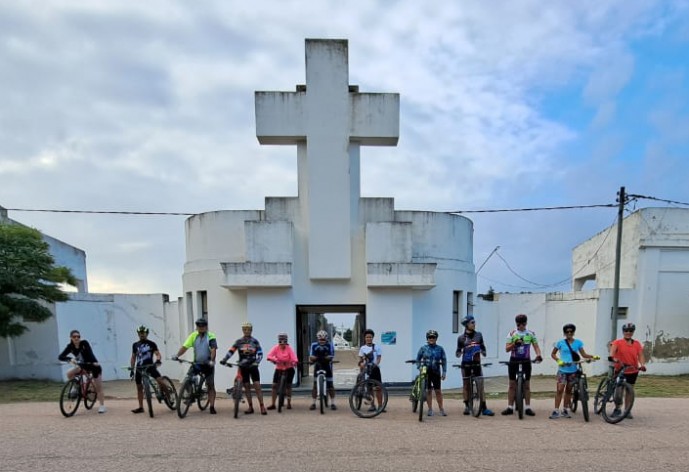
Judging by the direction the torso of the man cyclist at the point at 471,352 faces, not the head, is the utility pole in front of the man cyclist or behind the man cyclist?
behind

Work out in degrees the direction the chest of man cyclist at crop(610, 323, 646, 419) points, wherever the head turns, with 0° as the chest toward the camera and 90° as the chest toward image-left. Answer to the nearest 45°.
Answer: approximately 0°

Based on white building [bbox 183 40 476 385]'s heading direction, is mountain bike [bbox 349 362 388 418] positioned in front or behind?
in front

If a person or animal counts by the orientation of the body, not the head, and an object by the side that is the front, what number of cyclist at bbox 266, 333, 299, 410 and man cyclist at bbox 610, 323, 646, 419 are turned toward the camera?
2

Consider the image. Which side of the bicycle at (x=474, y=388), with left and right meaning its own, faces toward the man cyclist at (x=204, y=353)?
right

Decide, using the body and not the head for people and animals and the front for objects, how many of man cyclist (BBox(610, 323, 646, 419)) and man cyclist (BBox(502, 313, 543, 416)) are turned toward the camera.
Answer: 2

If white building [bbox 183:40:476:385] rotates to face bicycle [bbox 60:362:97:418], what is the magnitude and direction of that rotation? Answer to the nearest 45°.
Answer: approximately 45° to its right
